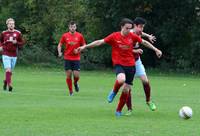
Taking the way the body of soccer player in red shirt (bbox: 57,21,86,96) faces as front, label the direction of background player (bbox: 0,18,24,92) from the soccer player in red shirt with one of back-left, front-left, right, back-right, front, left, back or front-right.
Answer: right

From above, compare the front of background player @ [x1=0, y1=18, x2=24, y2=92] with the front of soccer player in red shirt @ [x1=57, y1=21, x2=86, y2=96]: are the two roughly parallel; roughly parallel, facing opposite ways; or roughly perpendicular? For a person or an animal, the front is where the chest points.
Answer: roughly parallel

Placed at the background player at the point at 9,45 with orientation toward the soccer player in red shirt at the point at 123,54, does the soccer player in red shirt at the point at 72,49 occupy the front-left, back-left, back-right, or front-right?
front-left

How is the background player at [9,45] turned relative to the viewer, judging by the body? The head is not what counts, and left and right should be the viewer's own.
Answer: facing the viewer

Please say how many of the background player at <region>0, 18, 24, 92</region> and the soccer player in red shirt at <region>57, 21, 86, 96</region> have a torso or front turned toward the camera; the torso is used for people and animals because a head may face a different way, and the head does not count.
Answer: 2

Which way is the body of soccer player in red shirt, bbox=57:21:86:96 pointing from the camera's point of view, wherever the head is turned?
toward the camera

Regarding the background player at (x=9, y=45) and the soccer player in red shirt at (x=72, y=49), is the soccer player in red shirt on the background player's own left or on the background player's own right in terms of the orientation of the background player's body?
on the background player's own left

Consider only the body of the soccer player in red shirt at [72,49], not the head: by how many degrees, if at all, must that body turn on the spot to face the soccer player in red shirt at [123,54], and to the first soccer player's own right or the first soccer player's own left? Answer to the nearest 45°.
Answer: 0° — they already face them

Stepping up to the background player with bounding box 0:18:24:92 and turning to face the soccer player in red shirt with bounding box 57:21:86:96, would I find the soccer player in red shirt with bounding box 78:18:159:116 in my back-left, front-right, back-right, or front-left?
front-right

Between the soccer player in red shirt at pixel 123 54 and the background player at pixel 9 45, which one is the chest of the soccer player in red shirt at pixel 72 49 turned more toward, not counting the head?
the soccer player in red shirt

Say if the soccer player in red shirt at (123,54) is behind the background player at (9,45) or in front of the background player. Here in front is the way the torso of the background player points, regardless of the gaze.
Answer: in front
